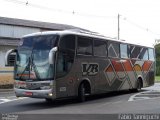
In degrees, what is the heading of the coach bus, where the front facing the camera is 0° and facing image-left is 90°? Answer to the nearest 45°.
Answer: approximately 45°

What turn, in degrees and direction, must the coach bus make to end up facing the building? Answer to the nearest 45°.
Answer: approximately 135° to its right
